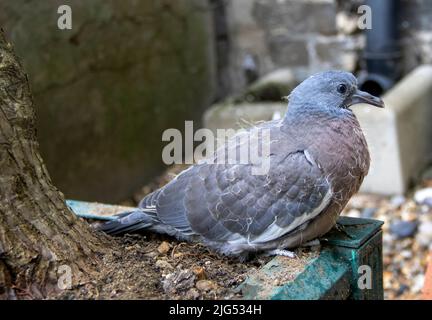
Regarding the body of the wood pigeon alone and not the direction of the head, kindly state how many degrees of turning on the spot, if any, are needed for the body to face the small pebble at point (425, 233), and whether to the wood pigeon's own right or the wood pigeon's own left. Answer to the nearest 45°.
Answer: approximately 45° to the wood pigeon's own left

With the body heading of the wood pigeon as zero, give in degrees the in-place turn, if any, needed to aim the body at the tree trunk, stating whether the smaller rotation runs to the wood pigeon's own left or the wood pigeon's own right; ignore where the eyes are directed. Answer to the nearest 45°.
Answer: approximately 180°

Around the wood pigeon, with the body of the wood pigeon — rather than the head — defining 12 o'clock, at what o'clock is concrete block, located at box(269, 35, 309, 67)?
The concrete block is roughly at 9 o'clock from the wood pigeon.

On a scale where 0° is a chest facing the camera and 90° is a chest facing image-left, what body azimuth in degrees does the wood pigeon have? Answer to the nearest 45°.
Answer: approximately 270°

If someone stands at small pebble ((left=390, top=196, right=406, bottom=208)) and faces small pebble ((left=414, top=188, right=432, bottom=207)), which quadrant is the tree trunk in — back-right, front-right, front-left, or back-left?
back-right

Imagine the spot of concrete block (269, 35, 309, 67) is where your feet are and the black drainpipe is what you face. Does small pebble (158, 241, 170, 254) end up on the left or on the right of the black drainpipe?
right

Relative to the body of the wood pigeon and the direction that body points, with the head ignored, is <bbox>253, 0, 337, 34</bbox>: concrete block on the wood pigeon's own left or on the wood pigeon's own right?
on the wood pigeon's own left

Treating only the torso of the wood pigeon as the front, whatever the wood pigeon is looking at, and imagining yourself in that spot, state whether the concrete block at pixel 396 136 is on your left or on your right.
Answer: on your left

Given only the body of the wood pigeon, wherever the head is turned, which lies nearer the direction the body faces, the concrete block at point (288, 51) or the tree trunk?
the concrete block
